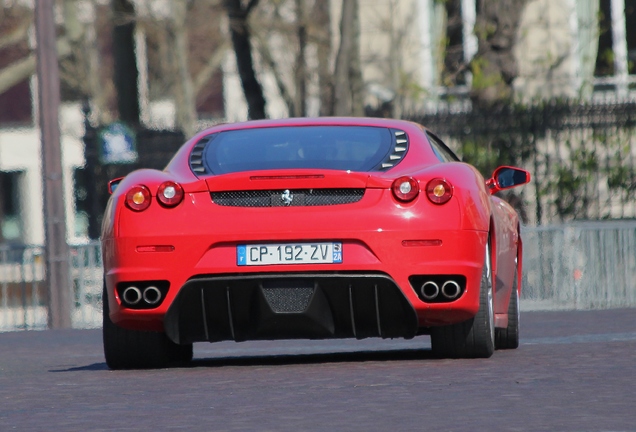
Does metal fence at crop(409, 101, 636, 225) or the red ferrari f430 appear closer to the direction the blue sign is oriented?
the red ferrari f430

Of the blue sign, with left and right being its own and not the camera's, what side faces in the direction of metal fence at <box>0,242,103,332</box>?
front

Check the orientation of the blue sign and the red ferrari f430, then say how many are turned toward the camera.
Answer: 1

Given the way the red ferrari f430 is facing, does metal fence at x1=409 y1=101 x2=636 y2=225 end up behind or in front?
in front

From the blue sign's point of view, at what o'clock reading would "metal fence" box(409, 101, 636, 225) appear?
The metal fence is roughly at 10 o'clock from the blue sign.

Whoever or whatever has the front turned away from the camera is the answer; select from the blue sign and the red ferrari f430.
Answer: the red ferrari f430

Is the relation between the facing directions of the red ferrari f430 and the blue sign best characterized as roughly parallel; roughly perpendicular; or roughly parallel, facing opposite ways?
roughly parallel, facing opposite ways

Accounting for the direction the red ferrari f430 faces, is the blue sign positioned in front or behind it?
in front

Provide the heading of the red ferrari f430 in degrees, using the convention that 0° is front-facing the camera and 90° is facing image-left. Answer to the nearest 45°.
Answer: approximately 180°

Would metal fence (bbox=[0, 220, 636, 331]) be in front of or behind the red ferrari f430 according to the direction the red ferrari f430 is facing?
in front

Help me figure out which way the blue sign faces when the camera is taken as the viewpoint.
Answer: facing the viewer
